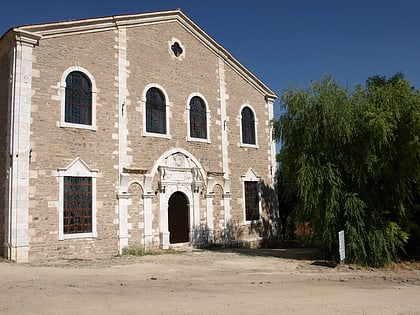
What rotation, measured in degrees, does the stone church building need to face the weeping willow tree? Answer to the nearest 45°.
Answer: approximately 45° to its left

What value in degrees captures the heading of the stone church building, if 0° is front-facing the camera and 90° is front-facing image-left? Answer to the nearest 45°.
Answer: approximately 315°

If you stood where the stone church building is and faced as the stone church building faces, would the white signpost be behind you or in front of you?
in front
